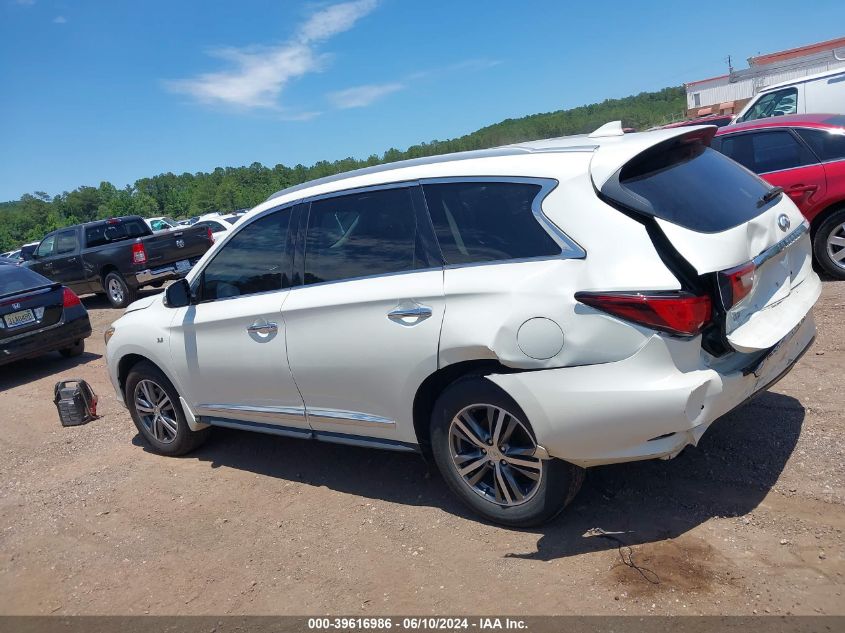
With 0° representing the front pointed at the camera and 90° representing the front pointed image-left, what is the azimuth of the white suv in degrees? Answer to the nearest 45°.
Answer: approximately 135°

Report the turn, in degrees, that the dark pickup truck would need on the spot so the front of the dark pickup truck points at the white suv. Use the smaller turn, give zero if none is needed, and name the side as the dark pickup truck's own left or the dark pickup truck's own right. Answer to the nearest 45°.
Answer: approximately 135° to the dark pickup truck's own left

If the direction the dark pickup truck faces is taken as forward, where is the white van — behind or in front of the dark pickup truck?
behind

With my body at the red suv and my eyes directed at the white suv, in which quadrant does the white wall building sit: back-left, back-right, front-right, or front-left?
back-right

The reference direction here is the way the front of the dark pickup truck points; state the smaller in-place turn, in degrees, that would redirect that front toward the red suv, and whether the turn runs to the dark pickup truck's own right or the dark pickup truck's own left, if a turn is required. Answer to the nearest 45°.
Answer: approximately 180°

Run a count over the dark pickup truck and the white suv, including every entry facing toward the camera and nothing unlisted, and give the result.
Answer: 0

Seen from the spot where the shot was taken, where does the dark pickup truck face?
facing away from the viewer and to the left of the viewer

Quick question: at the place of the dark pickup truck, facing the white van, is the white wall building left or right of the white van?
left

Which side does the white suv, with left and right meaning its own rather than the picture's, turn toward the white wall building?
right

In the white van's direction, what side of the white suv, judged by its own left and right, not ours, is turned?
right
